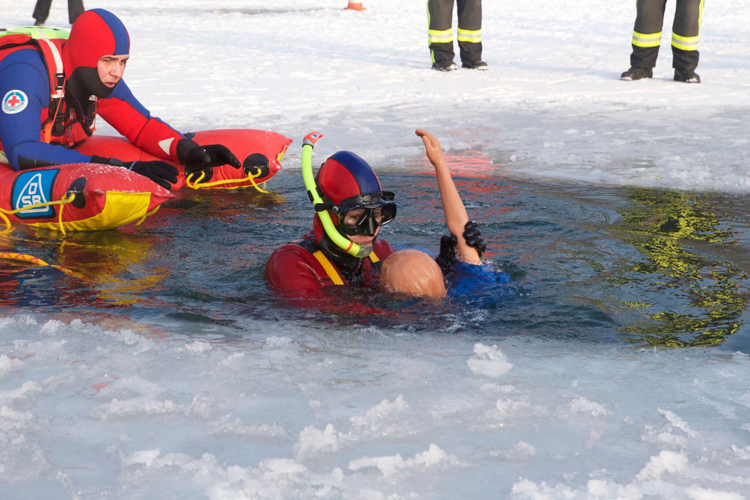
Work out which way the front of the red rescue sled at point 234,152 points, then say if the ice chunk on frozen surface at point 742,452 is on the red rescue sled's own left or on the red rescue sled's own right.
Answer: on the red rescue sled's own right

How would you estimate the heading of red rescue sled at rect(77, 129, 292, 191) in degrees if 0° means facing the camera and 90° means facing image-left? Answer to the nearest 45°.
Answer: approximately 270°

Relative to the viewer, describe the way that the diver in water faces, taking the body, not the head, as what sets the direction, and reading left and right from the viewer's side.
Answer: facing the viewer and to the right of the viewer

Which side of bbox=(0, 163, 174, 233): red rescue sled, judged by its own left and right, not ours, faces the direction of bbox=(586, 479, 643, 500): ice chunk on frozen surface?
right

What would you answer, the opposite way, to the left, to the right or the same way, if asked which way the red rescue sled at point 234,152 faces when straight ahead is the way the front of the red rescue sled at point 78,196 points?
the same way

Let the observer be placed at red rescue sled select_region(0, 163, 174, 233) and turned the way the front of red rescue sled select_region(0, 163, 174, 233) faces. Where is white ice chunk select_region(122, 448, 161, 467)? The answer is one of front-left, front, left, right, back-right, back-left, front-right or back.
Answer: right

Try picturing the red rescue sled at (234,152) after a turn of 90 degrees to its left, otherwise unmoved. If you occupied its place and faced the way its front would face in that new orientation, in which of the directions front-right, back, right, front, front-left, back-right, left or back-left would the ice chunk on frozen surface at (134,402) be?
back

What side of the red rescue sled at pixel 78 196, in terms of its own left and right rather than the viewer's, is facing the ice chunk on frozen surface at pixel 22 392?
right

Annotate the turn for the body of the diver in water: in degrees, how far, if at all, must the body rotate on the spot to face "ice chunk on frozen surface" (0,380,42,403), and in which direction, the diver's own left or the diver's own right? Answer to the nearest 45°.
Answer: approximately 90° to the diver's own right

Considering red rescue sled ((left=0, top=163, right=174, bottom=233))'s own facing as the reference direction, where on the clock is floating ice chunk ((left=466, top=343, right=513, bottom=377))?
The floating ice chunk is roughly at 2 o'clock from the red rescue sled.

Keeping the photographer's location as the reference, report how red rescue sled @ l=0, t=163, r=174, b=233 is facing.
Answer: facing to the right of the viewer

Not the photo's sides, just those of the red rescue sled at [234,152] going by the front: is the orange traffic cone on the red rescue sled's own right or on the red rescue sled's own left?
on the red rescue sled's own left

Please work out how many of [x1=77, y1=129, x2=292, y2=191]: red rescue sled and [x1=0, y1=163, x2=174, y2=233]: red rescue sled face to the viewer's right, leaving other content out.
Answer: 2

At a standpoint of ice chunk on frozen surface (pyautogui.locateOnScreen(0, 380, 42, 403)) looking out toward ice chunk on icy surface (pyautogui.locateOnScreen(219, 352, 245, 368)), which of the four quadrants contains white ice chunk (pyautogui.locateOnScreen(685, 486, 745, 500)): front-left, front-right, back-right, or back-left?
front-right

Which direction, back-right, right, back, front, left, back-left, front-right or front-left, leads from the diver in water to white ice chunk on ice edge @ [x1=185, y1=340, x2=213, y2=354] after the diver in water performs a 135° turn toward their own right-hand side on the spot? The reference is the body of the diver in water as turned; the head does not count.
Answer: front-left

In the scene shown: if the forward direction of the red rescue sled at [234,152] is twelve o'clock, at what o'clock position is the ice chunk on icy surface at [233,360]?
The ice chunk on icy surface is roughly at 3 o'clock from the red rescue sled.

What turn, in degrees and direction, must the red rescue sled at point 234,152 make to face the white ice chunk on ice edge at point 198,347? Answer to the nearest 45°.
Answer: approximately 90° to its right

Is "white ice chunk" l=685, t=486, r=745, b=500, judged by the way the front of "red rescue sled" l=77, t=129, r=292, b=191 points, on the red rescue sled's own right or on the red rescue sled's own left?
on the red rescue sled's own right

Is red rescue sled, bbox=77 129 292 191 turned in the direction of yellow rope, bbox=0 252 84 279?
no

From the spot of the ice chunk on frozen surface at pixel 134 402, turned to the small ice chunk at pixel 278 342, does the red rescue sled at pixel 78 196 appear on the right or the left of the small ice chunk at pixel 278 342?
left
